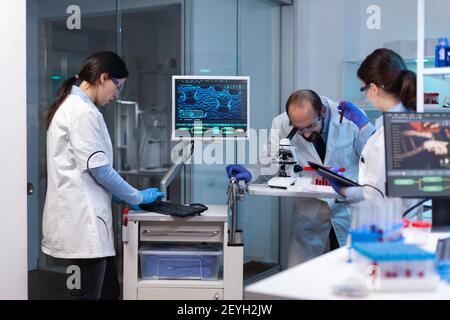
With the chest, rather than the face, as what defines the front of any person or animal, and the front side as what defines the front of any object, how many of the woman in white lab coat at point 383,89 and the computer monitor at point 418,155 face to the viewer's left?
1

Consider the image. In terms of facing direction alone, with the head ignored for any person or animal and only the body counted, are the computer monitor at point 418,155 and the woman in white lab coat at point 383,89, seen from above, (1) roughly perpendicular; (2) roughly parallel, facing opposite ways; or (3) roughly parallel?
roughly perpendicular

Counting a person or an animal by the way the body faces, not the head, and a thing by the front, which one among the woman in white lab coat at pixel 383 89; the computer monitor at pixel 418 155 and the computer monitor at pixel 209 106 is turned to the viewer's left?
the woman in white lab coat

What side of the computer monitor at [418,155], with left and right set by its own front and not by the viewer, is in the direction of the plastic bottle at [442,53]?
back

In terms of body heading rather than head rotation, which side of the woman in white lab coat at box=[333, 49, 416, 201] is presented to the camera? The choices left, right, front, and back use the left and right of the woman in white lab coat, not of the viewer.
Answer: left

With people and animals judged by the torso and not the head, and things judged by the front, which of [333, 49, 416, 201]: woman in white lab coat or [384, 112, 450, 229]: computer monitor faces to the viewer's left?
the woman in white lab coat

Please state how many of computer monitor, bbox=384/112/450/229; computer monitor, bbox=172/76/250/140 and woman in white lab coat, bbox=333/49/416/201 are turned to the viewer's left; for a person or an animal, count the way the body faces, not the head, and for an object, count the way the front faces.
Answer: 1

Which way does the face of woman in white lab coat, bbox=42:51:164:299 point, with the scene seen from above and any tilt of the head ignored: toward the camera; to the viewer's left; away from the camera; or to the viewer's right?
to the viewer's right
